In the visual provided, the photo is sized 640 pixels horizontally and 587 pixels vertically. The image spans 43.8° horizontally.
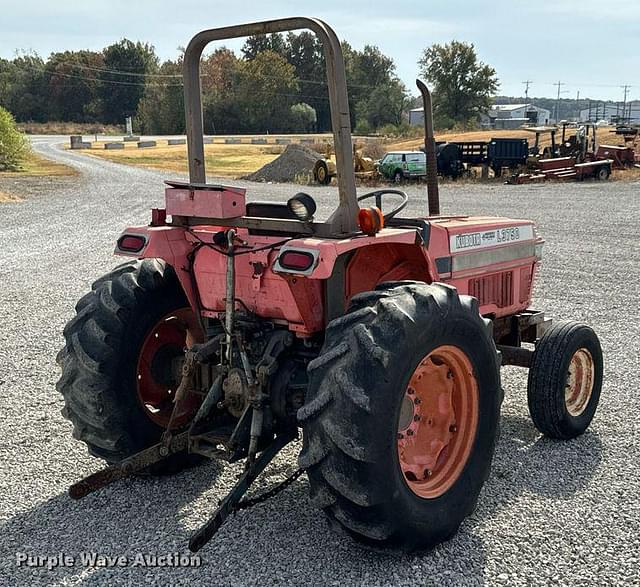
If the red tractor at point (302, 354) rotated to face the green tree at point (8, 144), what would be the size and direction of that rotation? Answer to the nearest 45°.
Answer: approximately 90° to its left

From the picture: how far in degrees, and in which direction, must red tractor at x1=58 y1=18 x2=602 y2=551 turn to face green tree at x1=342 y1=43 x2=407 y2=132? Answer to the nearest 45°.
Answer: approximately 45° to its left

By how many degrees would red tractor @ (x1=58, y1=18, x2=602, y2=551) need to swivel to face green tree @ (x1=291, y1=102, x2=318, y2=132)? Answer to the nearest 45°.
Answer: approximately 45° to its left

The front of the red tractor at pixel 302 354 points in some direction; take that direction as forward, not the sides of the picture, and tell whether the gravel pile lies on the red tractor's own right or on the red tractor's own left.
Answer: on the red tractor's own left

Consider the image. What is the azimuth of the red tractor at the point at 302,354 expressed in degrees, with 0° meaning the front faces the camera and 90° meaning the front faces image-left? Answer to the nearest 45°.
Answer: approximately 225°

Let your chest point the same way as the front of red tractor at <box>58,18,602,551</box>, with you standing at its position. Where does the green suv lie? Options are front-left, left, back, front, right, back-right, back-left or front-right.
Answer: front-left

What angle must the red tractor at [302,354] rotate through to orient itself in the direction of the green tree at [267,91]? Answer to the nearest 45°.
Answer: approximately 45° to its left
